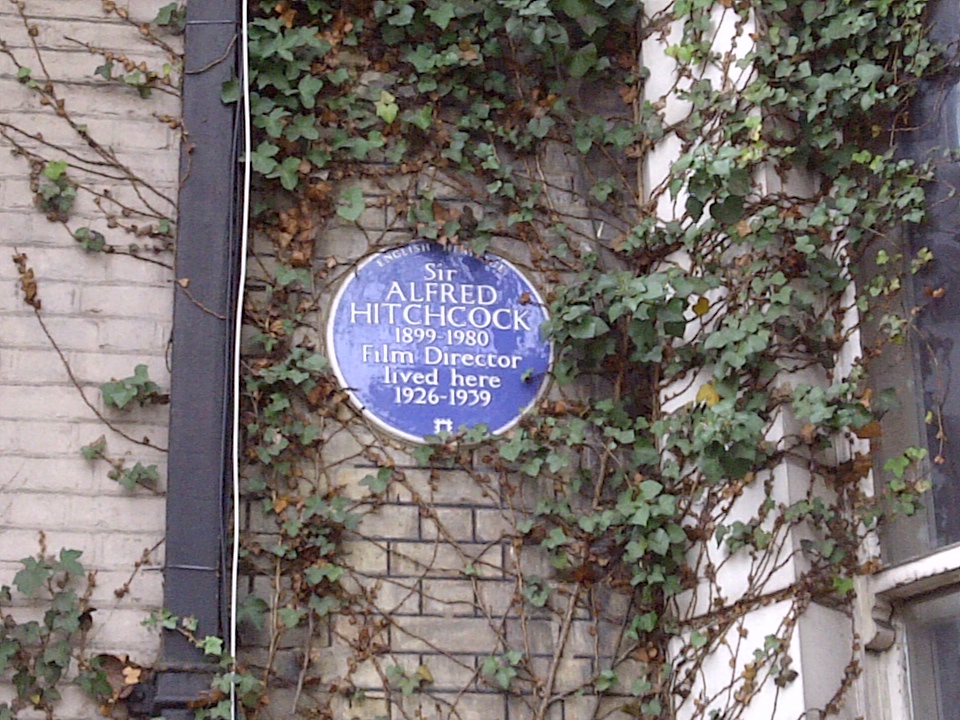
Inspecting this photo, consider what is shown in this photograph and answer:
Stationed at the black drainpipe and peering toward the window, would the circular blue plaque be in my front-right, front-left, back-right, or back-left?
front-left

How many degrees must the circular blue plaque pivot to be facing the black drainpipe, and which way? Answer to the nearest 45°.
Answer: approximately 90° to its right

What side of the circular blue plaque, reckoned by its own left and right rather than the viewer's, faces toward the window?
left

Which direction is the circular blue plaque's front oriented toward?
toward the camera

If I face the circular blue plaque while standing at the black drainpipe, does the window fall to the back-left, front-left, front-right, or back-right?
front-right
